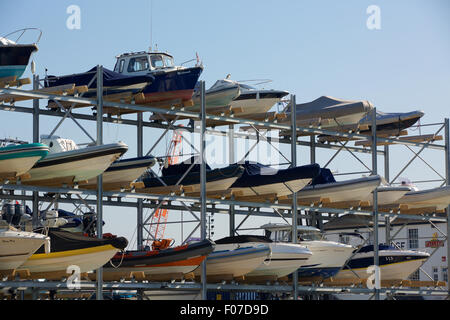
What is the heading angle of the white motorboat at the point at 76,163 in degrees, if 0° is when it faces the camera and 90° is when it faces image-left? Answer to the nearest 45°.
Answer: approximately 315°

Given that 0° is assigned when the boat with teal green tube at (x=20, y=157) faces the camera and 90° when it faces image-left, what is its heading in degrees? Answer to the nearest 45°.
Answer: approximately 315°

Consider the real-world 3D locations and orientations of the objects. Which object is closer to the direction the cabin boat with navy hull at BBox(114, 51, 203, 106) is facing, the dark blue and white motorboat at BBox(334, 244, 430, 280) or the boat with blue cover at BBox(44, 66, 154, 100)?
the dark blue and white motorboat

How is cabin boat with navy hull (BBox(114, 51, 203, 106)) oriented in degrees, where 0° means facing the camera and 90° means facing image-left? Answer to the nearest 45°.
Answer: approximately 315°
